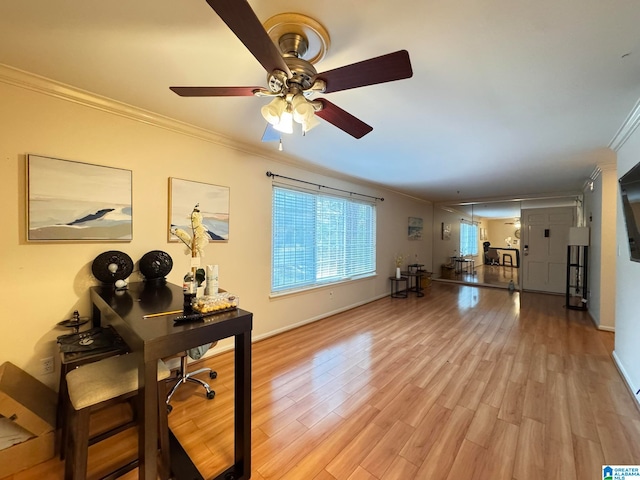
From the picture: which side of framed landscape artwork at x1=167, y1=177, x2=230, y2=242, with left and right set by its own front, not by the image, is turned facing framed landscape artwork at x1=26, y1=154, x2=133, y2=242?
right

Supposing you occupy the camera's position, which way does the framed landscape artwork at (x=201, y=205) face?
facing the viewer and to the right of the viewer

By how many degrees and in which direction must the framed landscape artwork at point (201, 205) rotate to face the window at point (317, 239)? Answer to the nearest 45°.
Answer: approximately 45° to its left

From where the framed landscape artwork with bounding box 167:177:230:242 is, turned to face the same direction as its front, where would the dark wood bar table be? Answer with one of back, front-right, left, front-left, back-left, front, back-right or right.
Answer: front-right

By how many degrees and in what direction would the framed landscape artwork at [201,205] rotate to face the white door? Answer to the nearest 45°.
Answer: approximately 45° to its left

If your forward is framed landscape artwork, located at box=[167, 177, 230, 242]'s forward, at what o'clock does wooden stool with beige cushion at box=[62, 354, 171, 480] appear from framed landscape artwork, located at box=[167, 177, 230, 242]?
The wooden stool with beige cushion is roughly at 2 o'clock from the framed landscape artwork.

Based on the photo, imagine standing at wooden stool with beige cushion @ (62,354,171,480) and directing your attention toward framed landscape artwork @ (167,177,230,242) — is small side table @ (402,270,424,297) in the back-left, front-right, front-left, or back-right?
front-right

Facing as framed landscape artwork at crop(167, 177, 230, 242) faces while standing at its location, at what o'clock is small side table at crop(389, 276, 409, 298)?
The small side table is roughly at 10 o'clock from the framed landscape artwork.

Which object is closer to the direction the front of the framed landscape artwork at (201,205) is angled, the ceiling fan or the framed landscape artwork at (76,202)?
the ceiling fan

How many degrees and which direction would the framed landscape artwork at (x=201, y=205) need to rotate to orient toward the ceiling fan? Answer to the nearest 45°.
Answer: approximately 45° to its right

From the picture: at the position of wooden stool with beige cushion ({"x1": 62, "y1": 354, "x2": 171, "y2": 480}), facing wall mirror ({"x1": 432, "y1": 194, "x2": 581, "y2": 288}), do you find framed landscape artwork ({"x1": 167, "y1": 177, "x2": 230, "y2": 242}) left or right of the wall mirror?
left

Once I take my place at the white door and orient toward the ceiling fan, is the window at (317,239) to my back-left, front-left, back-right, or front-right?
front-right

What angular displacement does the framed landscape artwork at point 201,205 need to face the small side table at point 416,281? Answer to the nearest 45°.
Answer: approximately 45° to its left

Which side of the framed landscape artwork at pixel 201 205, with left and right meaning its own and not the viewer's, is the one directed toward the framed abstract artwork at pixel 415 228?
left
